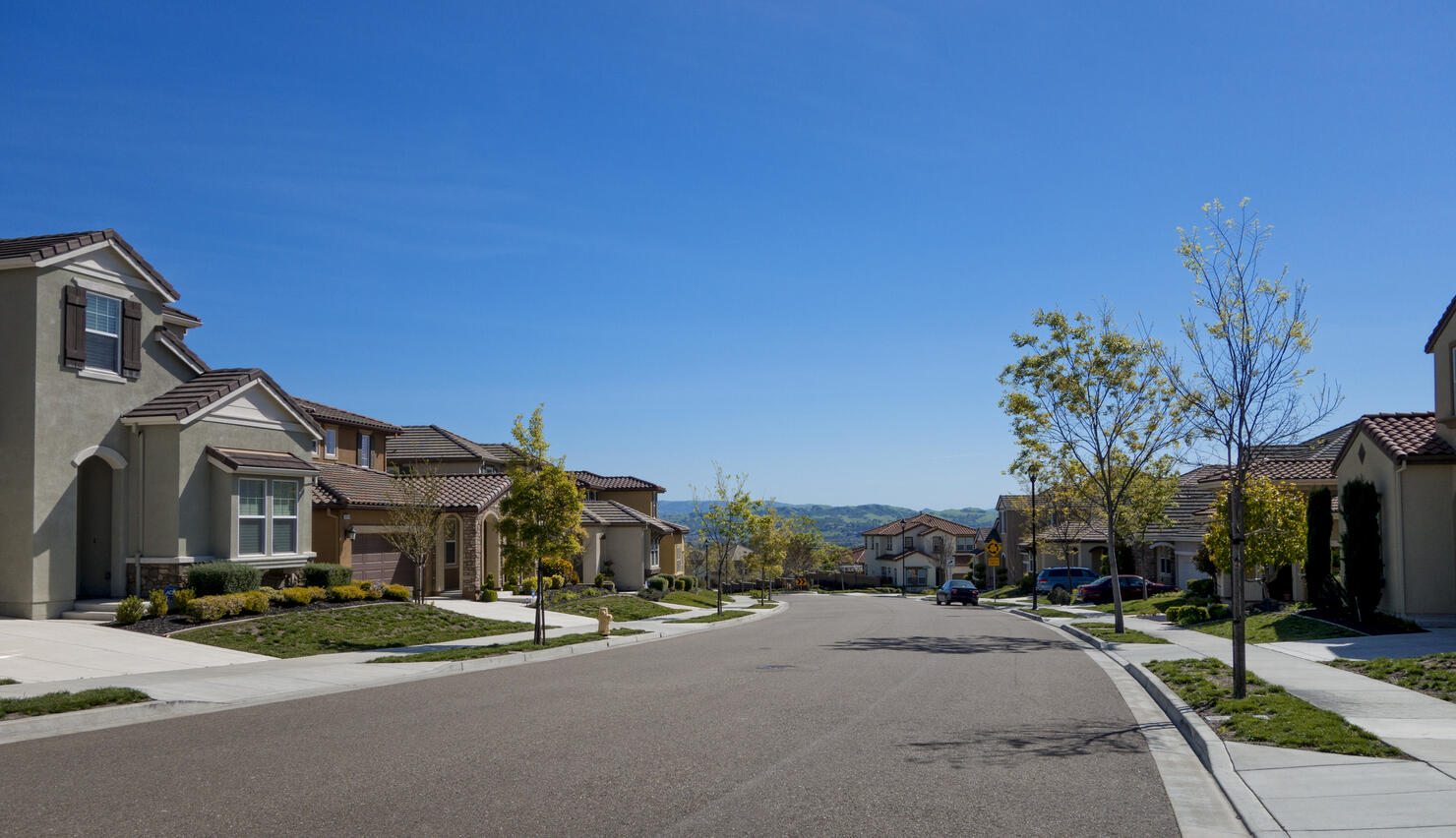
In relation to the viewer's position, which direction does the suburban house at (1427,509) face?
facing the viewer and to the left of the viewer

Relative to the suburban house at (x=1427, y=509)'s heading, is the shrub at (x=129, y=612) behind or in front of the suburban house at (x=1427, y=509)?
in front

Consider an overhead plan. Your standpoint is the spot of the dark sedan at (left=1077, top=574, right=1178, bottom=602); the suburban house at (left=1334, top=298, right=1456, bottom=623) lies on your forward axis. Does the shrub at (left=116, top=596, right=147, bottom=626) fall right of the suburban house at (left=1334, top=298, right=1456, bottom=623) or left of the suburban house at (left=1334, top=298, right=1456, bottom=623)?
right

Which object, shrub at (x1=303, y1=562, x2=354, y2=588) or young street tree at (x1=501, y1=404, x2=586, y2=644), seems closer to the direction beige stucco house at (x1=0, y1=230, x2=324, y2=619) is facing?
the young street tree

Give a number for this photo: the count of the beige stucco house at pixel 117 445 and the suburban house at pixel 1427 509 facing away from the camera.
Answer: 0
